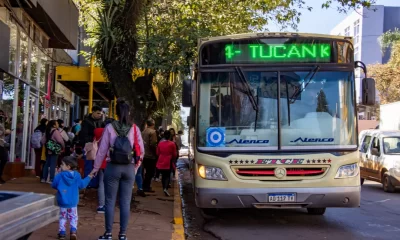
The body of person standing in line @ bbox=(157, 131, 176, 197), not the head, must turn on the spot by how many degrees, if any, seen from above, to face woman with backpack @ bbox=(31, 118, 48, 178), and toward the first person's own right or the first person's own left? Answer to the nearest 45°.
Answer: approximately 90° to the first person's own left

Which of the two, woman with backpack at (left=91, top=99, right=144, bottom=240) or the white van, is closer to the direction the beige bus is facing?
the woman with backpack

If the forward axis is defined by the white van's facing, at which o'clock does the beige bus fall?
The beige bus is roughly at 2 o'clock from the white van.

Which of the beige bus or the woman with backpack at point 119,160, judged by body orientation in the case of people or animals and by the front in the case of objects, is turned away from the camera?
the woman with backpack

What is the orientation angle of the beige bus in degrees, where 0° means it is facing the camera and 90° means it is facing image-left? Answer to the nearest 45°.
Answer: approximately 0°

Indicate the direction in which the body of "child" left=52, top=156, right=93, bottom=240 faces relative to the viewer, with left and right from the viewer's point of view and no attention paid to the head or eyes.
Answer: facing away from the viewer

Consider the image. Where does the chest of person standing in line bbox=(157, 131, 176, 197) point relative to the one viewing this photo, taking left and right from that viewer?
facing away from the viewer

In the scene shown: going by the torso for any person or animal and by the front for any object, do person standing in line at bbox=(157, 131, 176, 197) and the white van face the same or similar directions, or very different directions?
very different directions

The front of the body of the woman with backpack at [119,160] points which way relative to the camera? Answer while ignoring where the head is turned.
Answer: away from the camera

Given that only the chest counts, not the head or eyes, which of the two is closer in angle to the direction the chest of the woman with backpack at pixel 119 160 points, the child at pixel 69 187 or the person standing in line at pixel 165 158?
the person standing in line

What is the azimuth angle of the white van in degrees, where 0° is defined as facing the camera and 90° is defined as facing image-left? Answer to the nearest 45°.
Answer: approximately 315°

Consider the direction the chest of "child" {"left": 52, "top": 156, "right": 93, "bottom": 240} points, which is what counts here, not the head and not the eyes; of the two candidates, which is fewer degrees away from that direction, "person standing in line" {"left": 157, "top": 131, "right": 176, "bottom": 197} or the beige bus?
the person standing in line
